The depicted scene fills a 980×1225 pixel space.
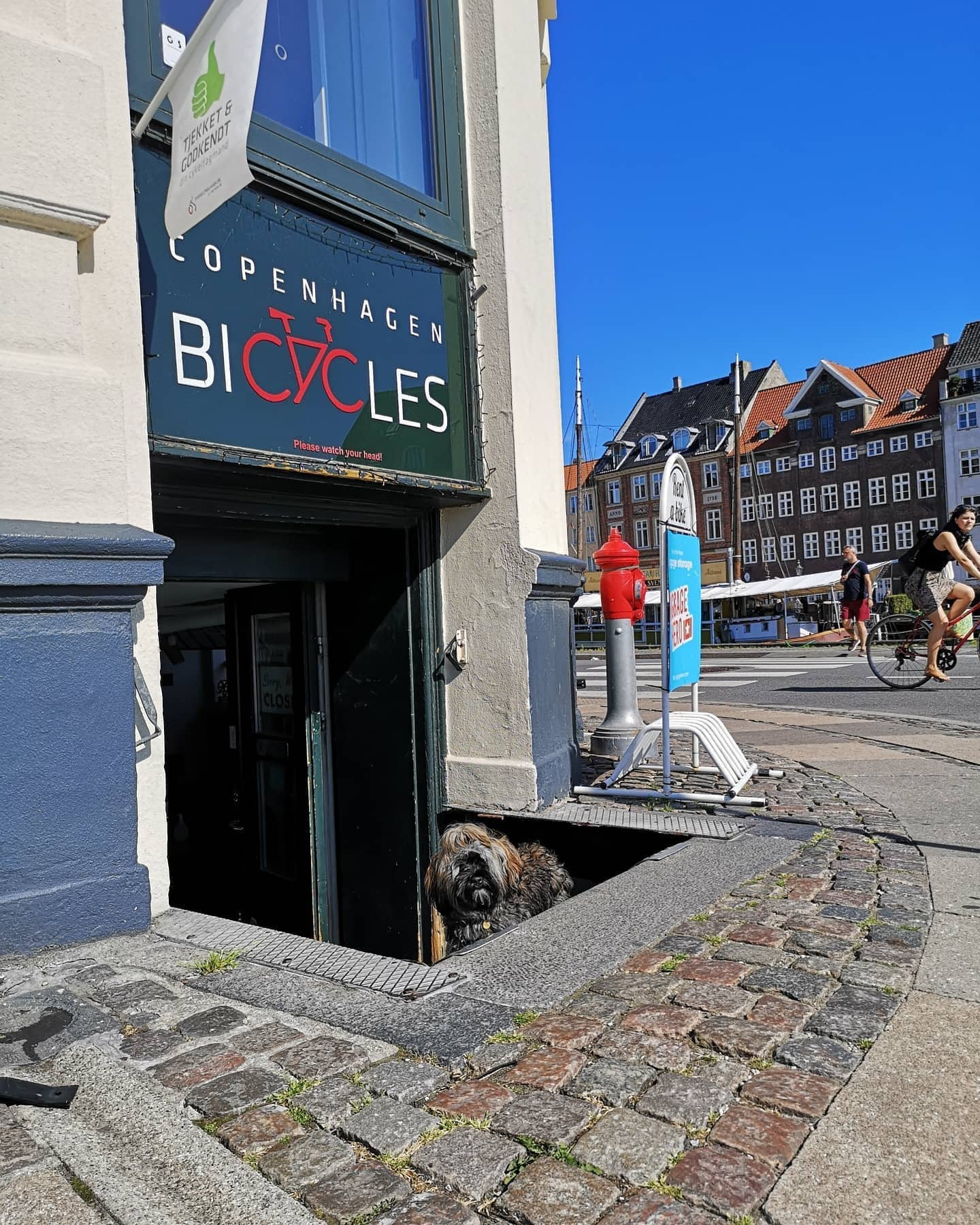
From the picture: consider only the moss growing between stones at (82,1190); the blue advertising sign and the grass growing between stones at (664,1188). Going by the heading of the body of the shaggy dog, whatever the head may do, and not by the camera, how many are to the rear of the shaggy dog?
1

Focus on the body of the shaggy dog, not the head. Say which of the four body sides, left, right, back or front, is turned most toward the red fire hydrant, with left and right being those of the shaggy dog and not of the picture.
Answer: back

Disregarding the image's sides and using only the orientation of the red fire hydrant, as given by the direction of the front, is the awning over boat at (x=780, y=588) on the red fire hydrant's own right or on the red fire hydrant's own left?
on the red fire hydrant's own left

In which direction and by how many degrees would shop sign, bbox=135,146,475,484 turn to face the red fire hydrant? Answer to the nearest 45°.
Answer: approximately 90° to its left

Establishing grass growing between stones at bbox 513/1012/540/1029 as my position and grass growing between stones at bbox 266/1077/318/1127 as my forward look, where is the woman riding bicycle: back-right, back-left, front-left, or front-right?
back-right

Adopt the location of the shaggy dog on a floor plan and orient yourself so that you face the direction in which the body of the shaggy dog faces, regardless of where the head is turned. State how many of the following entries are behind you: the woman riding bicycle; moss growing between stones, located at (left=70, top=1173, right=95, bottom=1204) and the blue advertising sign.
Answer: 2

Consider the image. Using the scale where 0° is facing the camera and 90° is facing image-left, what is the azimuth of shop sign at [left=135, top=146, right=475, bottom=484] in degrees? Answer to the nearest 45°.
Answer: approximately 315°

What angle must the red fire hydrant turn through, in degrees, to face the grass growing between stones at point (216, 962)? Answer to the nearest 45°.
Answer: approximately 90° to its right
